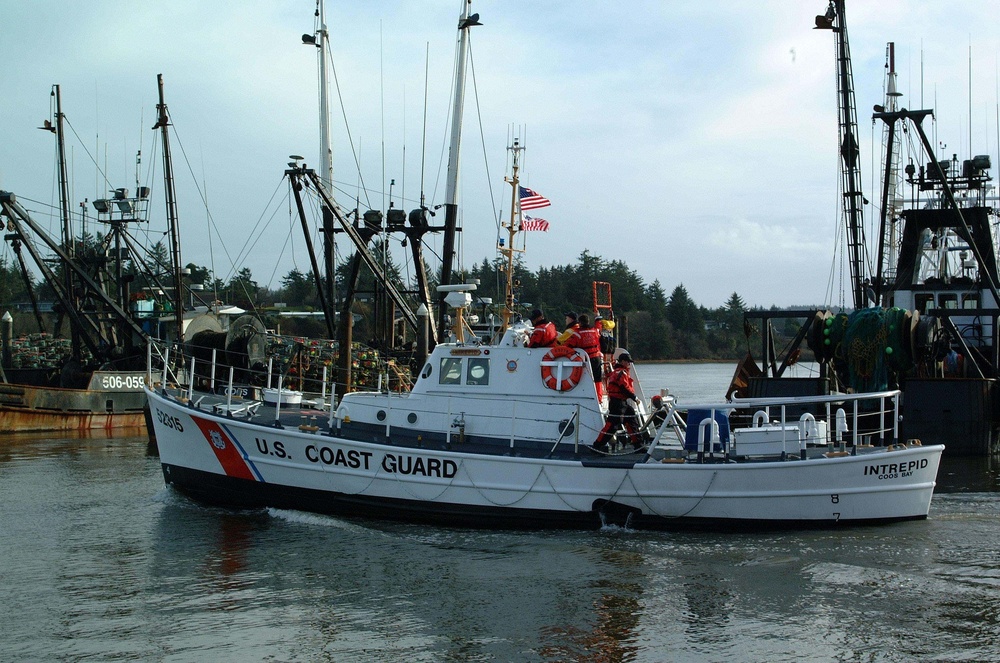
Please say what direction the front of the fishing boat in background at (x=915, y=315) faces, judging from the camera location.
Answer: facing away from the viewer and to the right of the viewer

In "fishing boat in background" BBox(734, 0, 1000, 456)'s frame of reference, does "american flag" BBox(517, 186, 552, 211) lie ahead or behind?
behind
